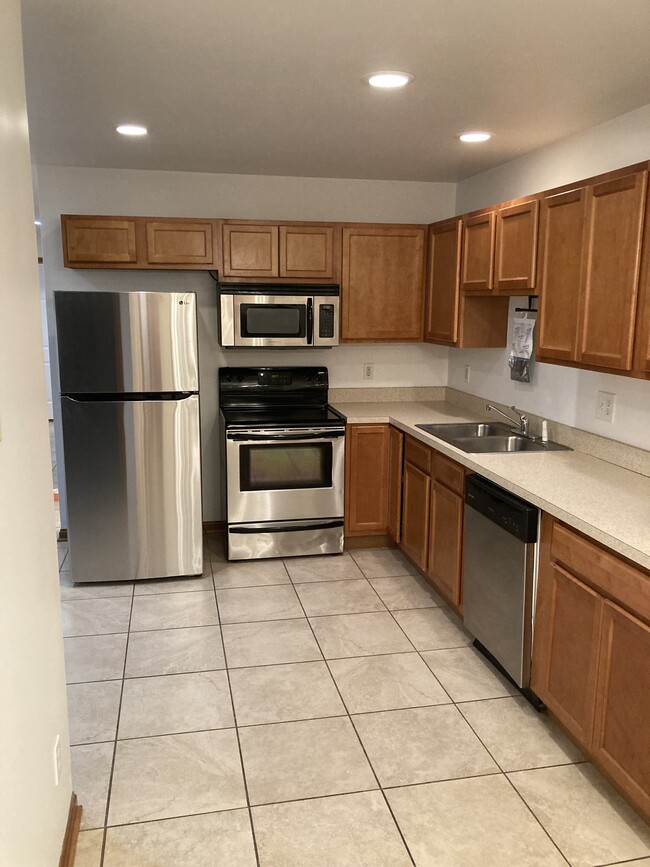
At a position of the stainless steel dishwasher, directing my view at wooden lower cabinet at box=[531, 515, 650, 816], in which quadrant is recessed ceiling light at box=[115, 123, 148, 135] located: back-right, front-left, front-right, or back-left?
back-right

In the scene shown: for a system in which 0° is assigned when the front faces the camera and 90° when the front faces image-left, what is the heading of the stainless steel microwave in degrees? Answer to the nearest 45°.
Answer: approximately 0°

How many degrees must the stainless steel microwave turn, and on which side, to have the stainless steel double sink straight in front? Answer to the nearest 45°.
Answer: approximately 45° to its left

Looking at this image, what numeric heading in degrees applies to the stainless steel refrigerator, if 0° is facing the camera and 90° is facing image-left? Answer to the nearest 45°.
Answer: approximately 0°

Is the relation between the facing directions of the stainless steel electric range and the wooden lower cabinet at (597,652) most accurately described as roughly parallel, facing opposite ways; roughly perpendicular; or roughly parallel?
roughly perpendicular

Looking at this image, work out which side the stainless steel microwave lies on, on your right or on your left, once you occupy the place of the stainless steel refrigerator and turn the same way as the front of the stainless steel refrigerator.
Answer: on your left

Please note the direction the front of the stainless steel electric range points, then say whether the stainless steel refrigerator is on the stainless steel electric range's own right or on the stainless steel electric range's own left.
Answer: on the stainless steel electric range's own right
